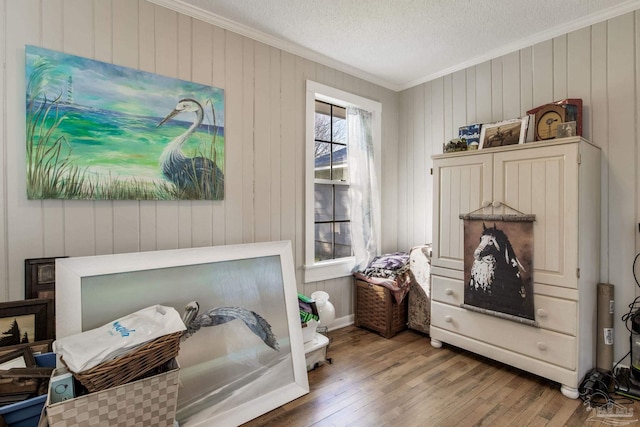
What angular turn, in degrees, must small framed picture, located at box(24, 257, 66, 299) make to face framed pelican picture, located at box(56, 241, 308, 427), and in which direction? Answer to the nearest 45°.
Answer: approximately 45° to its left

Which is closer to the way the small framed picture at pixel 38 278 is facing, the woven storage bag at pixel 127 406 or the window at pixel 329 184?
the woven storage bag

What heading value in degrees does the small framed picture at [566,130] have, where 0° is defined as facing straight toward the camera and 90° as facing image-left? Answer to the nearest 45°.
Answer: approximately 0°

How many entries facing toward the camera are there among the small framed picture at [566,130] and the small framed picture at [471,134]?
2

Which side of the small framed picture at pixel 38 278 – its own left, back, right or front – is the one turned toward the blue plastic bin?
front

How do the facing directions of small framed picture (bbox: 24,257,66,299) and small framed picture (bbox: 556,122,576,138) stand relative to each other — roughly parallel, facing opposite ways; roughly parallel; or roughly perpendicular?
roughly perpendicular

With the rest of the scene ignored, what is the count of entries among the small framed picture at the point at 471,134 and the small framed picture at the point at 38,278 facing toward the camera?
2

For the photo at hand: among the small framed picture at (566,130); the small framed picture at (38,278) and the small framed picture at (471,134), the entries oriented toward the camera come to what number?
3

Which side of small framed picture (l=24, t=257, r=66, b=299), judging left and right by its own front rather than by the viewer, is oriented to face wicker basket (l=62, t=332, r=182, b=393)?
front

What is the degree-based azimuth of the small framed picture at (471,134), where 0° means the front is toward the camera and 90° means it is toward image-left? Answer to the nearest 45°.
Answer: approximately 0°

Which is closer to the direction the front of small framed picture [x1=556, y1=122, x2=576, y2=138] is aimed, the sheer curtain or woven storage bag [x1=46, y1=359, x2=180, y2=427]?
the woven storage bag

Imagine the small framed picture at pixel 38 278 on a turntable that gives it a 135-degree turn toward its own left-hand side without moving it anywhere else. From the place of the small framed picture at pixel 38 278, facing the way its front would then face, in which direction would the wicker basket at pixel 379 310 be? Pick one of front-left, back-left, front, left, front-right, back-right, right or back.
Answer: front-right

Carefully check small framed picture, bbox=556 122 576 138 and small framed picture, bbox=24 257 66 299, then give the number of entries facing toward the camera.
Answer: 2
